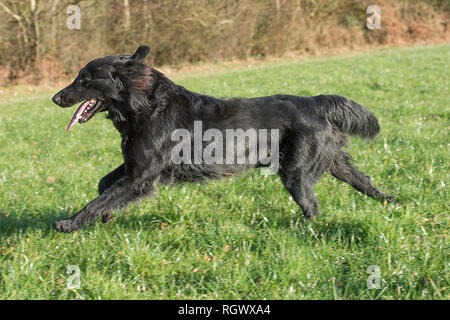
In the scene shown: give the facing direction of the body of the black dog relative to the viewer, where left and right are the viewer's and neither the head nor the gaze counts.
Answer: facing to the left of the viewer
